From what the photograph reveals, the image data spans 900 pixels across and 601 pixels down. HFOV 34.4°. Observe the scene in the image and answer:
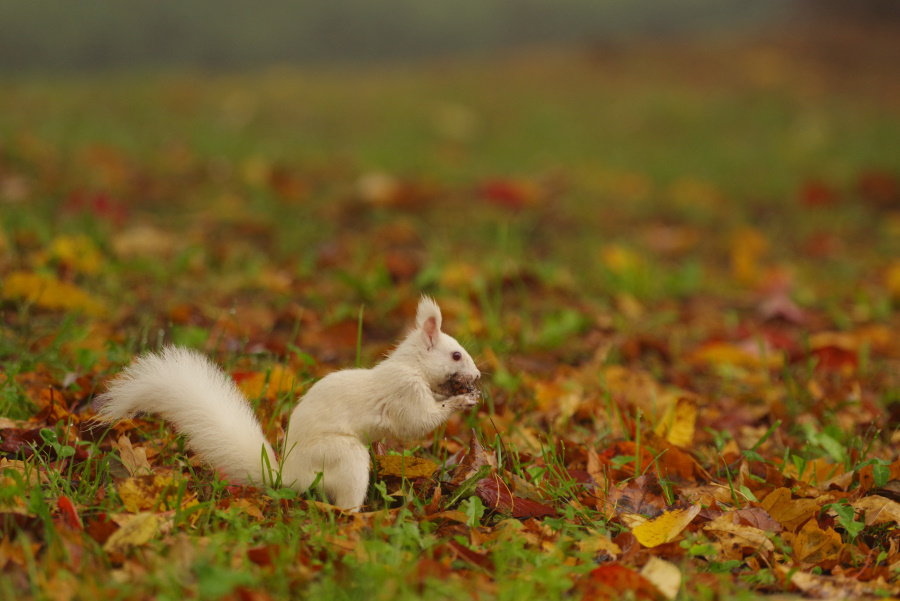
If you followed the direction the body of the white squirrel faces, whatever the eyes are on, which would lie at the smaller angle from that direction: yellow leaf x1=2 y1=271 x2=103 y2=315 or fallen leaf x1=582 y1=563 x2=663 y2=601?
the fallen leaf

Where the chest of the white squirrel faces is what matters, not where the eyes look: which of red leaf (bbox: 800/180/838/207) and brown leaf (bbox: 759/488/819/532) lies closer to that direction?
the brown leaf

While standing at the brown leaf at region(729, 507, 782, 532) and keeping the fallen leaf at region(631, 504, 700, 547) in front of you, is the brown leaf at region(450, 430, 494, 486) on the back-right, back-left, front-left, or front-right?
front-right

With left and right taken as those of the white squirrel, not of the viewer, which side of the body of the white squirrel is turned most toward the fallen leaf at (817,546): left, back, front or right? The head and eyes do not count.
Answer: front

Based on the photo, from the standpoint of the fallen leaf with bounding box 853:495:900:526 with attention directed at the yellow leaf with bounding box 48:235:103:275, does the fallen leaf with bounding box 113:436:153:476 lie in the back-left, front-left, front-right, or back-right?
front-left

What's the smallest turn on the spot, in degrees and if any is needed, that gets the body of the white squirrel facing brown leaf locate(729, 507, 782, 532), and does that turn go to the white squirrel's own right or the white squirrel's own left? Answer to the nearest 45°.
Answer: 0° — it already faces it

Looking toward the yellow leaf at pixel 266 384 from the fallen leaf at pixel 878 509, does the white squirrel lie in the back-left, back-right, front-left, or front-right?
front-left

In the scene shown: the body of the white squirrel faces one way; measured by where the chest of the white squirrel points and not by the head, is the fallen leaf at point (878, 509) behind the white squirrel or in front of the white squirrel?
in front

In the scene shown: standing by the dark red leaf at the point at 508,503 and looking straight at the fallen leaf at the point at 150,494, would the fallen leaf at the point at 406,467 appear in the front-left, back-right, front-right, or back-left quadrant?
front-right

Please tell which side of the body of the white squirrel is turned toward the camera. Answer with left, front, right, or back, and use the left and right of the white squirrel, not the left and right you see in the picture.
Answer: right

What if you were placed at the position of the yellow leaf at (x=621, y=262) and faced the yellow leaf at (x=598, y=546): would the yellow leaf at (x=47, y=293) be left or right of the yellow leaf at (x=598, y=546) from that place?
right

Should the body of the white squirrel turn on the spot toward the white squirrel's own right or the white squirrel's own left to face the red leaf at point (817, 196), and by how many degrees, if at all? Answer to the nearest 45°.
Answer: approximately 45° to the white squirrel's own left
